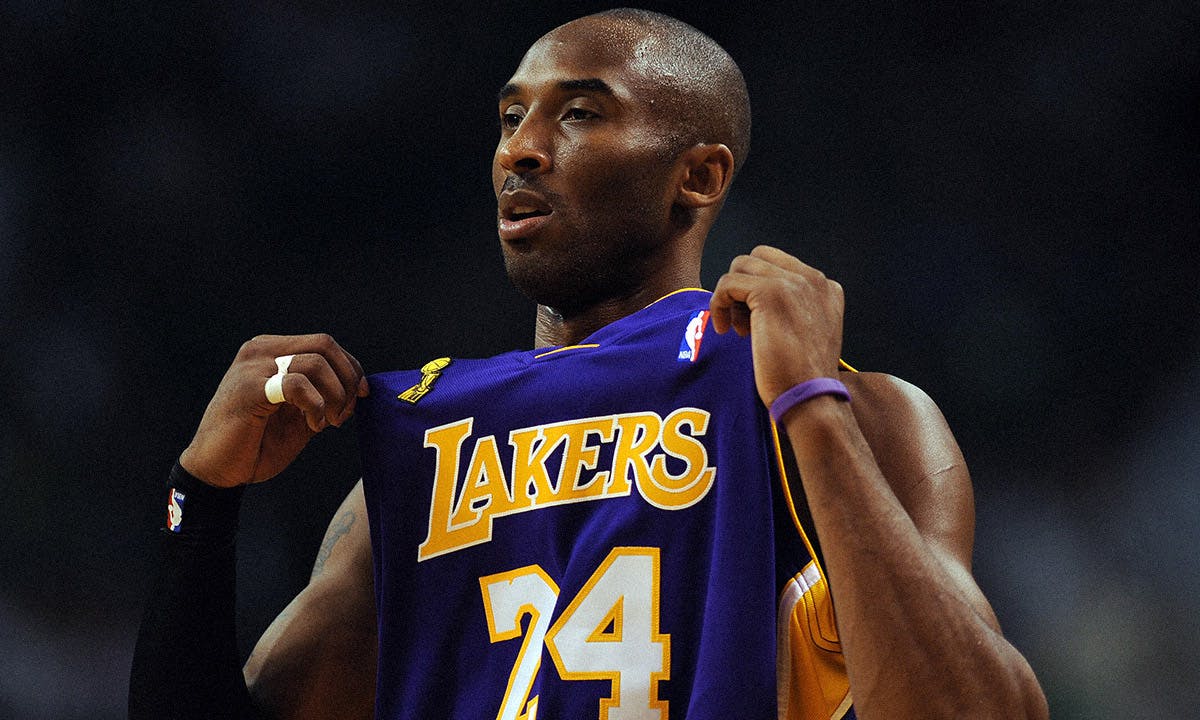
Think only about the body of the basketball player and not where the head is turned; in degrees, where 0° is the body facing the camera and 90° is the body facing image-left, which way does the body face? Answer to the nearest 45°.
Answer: approximately 45°
